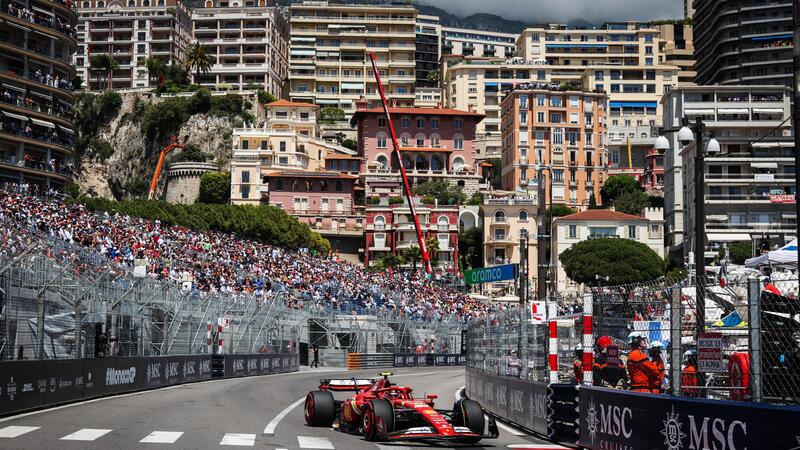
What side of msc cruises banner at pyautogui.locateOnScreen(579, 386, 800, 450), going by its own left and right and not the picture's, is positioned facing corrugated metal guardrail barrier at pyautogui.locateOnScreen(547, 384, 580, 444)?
right

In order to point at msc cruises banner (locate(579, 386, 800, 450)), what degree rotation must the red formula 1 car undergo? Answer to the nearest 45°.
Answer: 0° — it already faces it

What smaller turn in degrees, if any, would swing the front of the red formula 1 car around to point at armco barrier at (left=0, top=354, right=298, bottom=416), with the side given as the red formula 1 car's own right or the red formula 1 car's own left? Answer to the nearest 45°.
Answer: approximately 180°

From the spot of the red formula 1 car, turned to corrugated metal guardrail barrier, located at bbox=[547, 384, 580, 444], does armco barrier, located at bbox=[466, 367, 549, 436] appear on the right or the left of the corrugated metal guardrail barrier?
left

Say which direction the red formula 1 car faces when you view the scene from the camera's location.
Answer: facing the viewer and to the right of the viewer

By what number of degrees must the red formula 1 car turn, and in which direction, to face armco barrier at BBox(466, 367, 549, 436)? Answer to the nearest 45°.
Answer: approximately 90° to its left

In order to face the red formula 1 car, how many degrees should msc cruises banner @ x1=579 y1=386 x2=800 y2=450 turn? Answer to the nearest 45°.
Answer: approximately 90° to its right

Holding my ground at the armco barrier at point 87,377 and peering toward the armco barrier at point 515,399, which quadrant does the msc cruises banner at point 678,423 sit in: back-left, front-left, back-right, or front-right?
front-right

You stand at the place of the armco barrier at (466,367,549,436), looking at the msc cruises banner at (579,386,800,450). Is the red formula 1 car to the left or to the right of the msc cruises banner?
right

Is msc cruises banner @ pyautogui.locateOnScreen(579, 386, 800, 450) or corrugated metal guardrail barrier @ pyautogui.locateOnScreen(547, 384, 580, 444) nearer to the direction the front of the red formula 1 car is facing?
the msc cruises banner

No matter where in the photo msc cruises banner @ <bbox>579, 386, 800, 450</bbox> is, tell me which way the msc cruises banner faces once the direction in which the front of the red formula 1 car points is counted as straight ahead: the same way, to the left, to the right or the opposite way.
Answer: to the right

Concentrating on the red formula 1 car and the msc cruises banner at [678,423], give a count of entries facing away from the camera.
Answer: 0

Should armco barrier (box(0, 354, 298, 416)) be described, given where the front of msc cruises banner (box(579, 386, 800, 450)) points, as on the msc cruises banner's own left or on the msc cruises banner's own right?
on the msc cruises banner's own right

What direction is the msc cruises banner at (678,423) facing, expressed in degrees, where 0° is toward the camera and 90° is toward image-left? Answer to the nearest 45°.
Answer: approximately 45°
